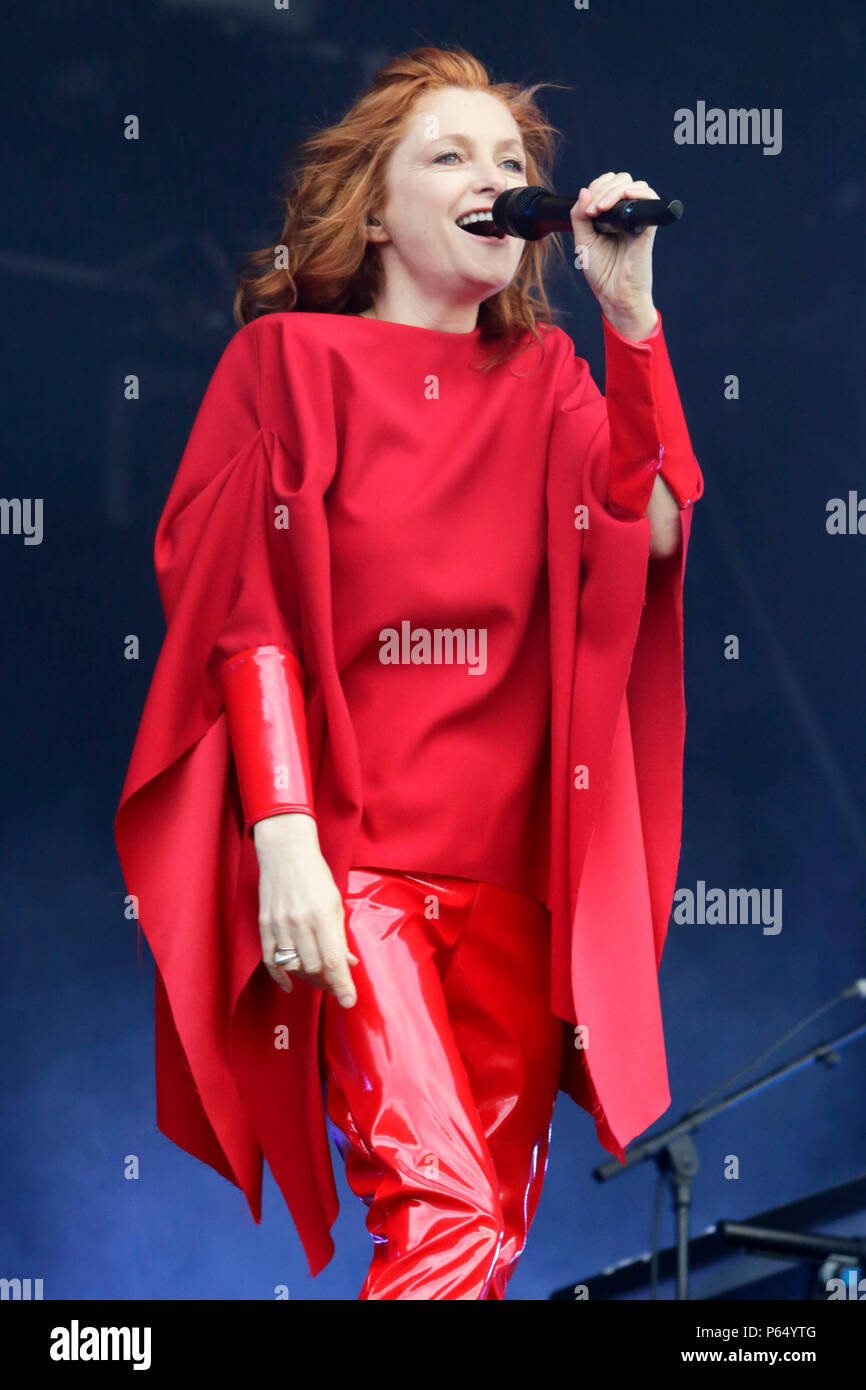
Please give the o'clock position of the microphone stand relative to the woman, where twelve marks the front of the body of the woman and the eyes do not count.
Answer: The microphone stand is roughly at 8 o'clock from the woman.

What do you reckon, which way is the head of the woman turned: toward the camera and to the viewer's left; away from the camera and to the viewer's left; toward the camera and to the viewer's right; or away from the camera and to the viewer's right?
toward the camera and to the viewer's right

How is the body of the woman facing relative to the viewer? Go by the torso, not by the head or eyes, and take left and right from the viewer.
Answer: facing the viewer and to the right of the viewer
